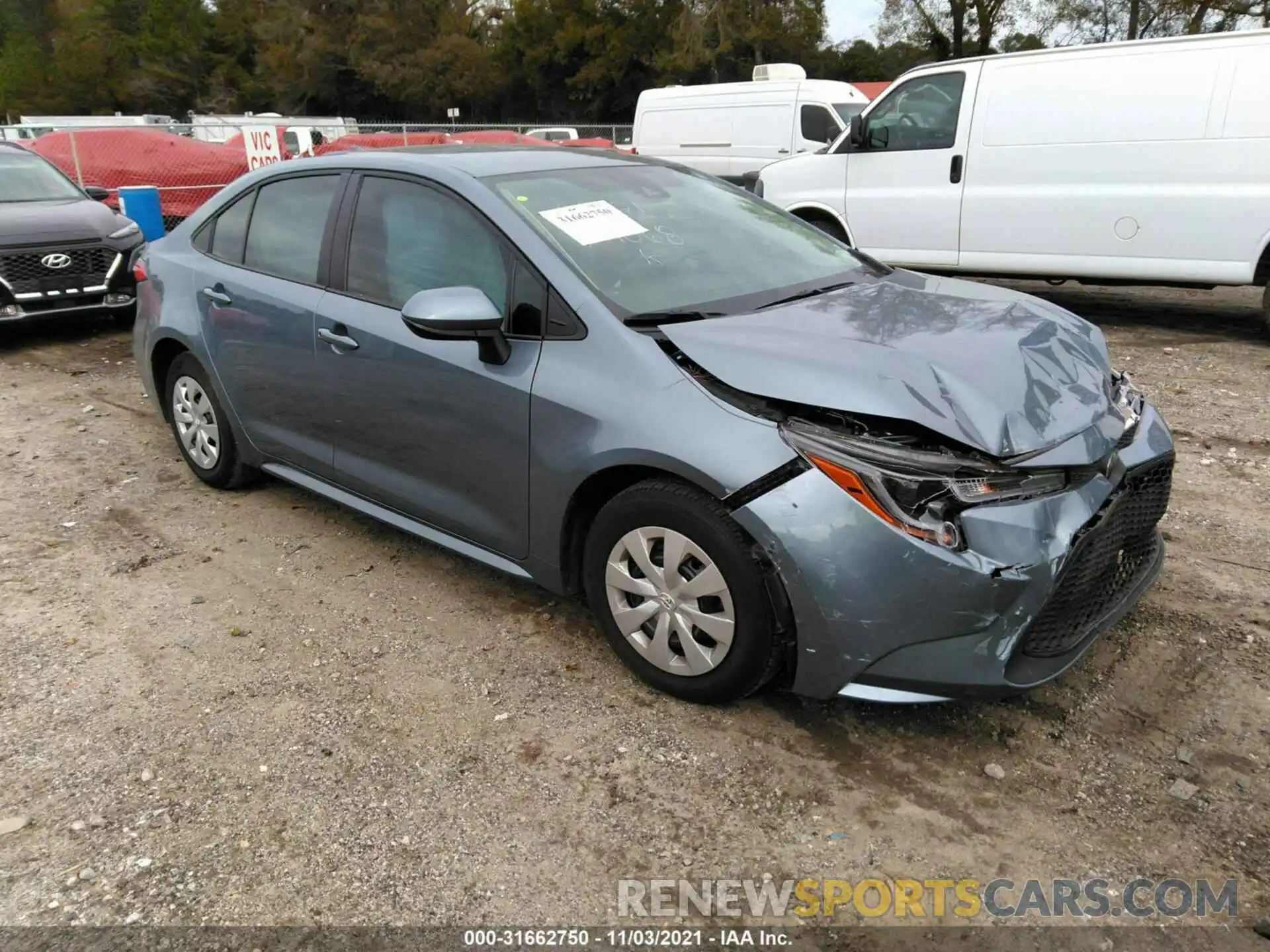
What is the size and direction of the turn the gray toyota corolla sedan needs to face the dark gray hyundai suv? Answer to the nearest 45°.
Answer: approximately 180°

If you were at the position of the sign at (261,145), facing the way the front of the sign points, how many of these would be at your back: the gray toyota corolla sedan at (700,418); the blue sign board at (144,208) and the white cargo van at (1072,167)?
0

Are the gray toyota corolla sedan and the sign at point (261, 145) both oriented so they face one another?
no

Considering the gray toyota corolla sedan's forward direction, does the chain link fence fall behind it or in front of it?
behind

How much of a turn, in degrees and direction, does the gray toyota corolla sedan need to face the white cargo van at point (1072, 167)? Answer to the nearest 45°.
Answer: approximately 90° to its left

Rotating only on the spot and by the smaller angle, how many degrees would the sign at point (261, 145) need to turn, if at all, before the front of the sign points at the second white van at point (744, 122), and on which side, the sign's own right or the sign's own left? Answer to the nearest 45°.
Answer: approximately 90° to the sign's own left

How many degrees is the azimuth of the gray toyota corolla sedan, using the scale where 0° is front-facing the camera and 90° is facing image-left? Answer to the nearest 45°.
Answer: approximately 315°

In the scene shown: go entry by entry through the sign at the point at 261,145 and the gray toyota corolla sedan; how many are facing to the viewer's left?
0

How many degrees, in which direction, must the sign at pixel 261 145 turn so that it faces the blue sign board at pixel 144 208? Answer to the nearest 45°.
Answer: approximately 90° to its right

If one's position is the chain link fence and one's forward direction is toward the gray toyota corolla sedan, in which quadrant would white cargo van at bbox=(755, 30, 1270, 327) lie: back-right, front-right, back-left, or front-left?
front-left

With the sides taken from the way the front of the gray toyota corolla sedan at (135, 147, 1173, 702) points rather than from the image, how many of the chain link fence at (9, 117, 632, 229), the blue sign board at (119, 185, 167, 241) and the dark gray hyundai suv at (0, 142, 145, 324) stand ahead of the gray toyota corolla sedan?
0

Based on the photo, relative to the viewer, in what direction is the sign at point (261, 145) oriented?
toward the camera

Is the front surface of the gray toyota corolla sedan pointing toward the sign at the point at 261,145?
no

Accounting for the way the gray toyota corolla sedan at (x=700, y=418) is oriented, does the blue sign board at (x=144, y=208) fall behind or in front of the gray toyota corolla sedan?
behind

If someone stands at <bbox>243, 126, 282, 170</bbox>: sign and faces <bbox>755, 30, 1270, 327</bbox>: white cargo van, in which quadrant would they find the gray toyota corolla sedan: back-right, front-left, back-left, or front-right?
front-right

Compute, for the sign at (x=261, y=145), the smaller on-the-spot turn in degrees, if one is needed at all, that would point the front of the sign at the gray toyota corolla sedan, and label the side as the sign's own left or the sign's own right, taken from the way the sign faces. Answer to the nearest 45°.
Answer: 0° — it already faces it

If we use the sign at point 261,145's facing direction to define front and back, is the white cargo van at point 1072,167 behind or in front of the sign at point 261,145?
in front

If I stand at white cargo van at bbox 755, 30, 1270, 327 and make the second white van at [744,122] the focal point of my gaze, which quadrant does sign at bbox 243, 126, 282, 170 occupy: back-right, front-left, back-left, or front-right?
front-left
